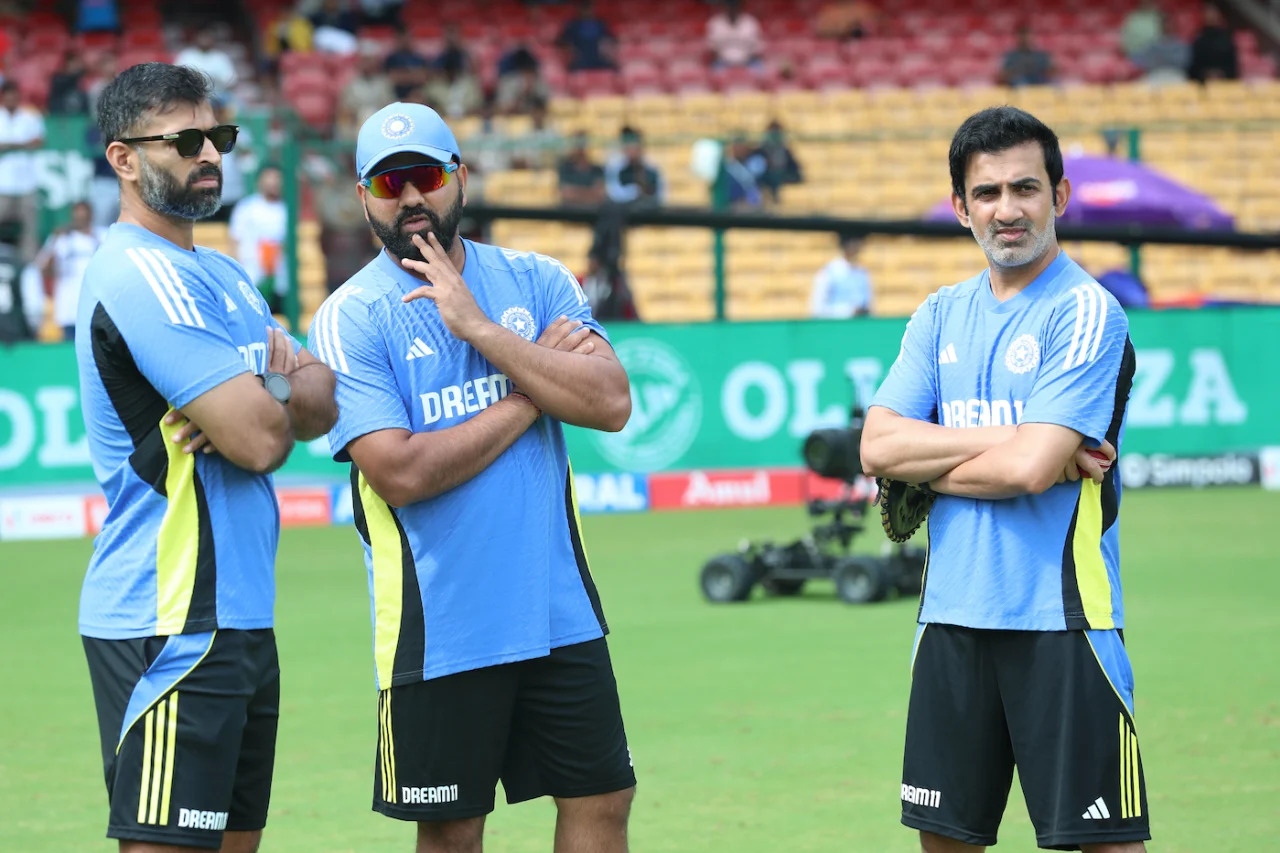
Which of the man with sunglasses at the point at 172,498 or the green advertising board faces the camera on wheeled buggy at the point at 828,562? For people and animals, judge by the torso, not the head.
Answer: the green advertising board

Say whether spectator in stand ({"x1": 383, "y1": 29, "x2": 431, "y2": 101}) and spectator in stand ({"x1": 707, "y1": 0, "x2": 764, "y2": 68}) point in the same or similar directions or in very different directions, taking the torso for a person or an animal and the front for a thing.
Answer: same or similar directions

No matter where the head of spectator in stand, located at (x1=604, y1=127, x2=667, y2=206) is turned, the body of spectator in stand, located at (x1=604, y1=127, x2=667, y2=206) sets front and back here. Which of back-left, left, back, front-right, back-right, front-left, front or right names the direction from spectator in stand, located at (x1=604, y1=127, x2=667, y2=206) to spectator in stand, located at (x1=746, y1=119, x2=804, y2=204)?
left

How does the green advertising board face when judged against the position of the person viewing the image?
facing the viewer

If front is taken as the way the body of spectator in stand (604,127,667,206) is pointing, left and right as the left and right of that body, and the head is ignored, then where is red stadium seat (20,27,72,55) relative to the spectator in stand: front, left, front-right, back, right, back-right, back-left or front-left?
back-right

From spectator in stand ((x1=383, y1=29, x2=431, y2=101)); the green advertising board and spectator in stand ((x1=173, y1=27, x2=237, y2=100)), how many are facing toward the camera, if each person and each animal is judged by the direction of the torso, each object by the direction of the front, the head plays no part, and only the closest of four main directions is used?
3

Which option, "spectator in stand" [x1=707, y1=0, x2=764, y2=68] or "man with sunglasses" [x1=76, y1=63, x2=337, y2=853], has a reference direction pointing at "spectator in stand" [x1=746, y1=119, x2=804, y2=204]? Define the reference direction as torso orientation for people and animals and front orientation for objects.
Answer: "spectator in stand" [x1=707, y1=0, x2=764, y2=68]

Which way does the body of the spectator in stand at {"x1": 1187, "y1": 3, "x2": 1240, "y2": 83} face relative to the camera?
toward the camera

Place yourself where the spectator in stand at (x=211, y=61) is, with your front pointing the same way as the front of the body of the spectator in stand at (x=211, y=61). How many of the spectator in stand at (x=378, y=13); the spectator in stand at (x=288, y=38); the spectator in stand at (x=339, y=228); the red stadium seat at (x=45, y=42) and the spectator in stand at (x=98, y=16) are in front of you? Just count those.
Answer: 1

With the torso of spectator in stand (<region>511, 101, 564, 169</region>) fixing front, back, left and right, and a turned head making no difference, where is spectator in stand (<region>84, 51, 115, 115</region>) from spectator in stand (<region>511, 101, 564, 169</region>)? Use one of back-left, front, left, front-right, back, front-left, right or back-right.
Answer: back-right

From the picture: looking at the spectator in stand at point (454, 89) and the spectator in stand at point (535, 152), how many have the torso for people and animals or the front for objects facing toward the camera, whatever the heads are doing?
2

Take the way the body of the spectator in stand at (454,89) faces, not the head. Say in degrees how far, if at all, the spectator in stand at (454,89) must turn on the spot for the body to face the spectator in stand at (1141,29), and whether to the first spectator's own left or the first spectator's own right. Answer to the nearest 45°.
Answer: approximately 90° to the first spectator's own left

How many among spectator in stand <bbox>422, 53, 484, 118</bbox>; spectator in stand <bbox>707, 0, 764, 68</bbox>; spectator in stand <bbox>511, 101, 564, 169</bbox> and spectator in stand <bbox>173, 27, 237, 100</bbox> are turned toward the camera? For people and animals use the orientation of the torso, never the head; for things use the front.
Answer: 4

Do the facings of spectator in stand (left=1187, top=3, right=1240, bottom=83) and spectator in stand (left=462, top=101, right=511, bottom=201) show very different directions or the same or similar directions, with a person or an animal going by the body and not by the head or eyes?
same or similar directions

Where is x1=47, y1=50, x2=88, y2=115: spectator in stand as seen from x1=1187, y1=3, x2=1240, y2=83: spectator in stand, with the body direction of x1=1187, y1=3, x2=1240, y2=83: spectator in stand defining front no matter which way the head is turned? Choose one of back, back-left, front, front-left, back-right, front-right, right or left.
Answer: front-right

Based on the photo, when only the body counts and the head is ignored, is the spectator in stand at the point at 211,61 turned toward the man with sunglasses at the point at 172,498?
yes

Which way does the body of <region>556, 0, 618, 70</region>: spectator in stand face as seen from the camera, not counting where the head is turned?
toward the camera

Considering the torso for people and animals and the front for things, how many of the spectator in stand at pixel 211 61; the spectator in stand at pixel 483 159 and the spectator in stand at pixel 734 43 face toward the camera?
3
